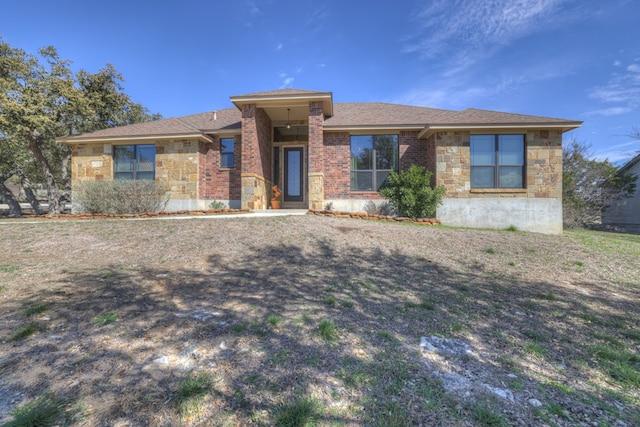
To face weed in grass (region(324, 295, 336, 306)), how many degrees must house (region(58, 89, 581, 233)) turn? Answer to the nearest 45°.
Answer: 0° — it already faces it

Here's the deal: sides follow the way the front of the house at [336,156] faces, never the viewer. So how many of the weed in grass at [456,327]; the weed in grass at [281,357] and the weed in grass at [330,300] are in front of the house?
3

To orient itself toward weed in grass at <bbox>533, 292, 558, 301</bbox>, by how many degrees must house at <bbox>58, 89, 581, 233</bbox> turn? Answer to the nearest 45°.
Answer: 0° — it already faces it

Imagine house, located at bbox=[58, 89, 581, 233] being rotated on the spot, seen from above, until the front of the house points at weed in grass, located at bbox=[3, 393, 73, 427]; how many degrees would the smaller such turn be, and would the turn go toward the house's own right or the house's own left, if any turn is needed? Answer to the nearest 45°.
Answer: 0° — it already faces it

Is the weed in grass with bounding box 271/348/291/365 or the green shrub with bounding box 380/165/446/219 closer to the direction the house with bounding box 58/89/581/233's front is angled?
the weed in grass

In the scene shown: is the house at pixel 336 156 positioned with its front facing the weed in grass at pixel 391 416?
yes

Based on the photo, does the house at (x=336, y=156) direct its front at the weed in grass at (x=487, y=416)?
yes

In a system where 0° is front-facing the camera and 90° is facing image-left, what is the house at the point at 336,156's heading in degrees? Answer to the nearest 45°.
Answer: approximately 0°

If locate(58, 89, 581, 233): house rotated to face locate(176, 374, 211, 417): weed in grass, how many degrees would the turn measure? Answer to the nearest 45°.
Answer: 0° — it already faces it
